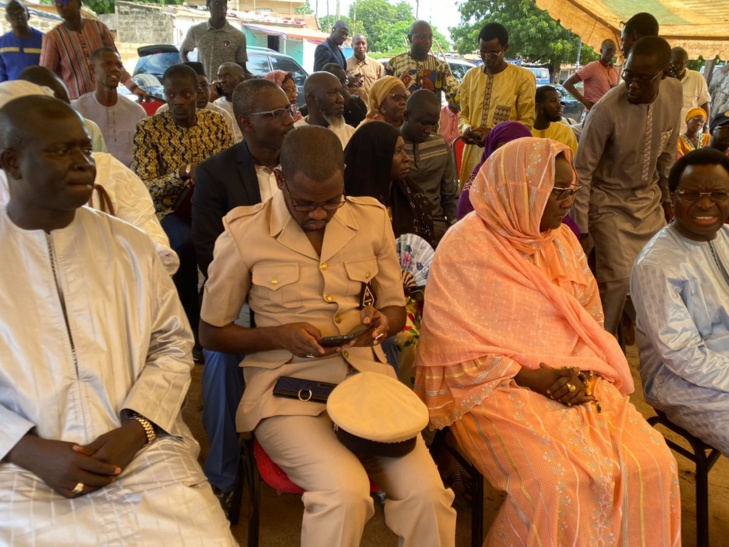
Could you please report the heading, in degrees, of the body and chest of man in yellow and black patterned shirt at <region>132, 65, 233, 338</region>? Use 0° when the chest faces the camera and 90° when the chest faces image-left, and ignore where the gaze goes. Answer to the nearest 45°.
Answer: approximately 0°

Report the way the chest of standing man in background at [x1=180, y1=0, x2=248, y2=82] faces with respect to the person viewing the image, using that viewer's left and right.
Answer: facing the viewer

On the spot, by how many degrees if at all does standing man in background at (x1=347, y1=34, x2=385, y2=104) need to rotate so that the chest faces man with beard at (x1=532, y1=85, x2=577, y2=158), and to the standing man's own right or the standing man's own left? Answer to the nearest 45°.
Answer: approximately 45° to the standing man's own left

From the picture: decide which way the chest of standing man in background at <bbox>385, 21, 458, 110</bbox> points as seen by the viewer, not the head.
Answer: toward the camera

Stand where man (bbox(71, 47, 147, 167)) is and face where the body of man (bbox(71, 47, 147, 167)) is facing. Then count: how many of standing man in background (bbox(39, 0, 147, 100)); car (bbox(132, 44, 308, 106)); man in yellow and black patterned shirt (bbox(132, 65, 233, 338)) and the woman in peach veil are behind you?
2

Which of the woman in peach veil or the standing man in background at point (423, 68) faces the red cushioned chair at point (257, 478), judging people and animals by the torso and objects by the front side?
the standing man in background

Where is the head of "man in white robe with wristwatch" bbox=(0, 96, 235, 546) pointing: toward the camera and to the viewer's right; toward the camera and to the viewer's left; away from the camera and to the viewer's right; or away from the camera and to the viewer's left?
toward the camera and to the viewer's right

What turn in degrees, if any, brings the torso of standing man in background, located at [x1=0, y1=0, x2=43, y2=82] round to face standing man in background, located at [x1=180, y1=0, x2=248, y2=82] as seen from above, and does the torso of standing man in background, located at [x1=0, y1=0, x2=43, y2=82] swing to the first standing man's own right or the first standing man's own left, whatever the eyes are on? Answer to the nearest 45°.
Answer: approximately 90° to the first standing man's own left

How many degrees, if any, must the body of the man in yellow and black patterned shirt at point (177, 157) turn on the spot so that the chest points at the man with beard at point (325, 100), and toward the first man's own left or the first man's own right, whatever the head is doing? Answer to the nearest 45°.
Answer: approximately 135° to the first man's own left

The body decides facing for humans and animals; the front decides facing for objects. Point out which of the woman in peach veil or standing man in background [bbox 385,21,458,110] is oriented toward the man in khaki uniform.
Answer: the standing man in background

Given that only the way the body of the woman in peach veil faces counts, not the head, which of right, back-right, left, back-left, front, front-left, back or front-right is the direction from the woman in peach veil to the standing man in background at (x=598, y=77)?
back-left

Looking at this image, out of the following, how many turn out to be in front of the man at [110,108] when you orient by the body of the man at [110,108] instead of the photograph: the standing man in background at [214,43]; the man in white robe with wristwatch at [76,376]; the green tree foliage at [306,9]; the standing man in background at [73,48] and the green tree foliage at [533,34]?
1

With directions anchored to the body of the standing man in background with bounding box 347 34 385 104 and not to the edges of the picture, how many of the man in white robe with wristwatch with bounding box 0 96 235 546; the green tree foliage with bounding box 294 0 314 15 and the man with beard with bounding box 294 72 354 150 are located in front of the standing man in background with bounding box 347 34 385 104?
2

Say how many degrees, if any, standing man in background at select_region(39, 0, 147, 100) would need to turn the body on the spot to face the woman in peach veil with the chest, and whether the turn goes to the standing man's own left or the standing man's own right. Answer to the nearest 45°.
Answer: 0° — they already face them

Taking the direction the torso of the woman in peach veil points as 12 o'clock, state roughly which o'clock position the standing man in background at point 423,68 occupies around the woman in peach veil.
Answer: The standing man in background is roughly at 7 o'clock from the woman in peach veil.

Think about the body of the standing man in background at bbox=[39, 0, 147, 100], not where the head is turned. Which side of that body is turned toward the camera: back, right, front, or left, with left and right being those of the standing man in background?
front
